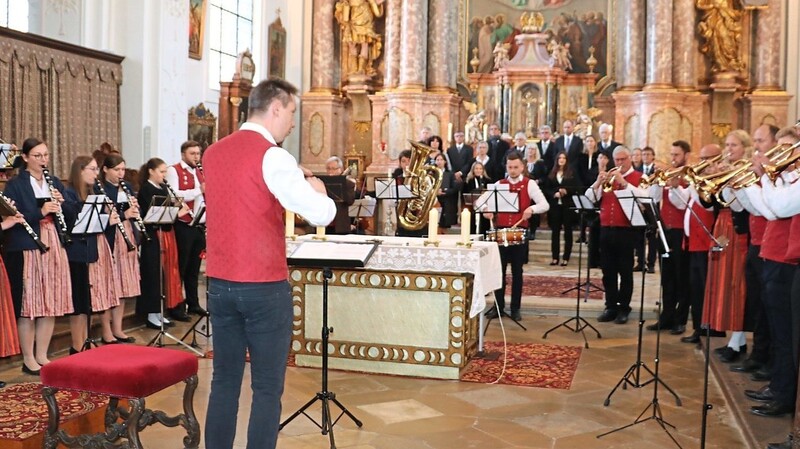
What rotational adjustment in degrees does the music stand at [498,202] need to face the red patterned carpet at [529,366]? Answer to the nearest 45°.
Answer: approximately 180°

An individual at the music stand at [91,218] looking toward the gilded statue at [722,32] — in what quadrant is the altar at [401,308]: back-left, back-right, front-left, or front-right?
front-right

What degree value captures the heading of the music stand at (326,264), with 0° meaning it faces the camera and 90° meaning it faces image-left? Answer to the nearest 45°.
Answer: approximately 45°

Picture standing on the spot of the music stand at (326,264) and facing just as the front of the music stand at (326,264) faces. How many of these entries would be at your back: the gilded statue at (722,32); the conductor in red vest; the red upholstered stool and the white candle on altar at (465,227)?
2

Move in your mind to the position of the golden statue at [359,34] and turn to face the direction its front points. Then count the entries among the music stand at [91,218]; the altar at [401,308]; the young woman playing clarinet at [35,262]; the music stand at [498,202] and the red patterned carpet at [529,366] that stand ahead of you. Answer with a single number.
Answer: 5

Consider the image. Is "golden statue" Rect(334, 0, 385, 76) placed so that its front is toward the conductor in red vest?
yes

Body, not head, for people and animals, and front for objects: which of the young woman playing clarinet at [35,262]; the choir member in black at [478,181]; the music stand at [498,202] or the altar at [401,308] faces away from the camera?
the music stand

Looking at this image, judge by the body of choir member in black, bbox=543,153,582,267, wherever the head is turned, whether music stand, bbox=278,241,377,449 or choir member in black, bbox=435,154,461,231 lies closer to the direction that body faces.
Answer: the music stand

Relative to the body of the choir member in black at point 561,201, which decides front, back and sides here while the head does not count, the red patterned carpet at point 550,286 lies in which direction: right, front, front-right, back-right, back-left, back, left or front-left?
front

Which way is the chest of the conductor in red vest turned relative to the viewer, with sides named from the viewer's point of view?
facing away from the viewer and to the right of the viewer

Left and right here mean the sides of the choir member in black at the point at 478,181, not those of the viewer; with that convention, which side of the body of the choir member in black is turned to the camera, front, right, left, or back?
front

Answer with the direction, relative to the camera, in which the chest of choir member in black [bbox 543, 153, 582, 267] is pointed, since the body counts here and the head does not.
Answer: toward the camera

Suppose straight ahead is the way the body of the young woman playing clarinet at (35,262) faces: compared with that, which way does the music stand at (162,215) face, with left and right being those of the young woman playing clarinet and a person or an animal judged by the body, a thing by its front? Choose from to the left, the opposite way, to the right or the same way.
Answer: the opposite way

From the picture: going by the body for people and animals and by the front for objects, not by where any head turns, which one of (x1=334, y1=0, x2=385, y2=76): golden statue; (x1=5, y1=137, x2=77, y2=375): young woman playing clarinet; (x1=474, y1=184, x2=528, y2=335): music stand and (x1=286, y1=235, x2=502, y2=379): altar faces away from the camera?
the music stand

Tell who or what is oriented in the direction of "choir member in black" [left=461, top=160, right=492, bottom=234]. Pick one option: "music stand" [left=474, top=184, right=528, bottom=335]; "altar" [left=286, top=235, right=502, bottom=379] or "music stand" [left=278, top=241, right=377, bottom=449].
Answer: "music stand" [left=474, top=184, right=528, bottom=335]

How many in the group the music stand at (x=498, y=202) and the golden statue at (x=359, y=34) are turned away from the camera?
1
